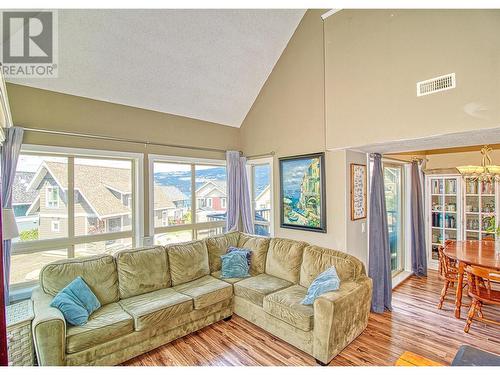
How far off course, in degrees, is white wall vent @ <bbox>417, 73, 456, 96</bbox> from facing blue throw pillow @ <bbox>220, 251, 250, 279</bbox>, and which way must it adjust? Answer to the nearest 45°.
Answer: approximately 45° to its right

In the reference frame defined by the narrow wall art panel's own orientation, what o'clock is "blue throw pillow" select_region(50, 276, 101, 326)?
The blue throw pillow is roughly at 3 o'clock from the narrow wall art panel.

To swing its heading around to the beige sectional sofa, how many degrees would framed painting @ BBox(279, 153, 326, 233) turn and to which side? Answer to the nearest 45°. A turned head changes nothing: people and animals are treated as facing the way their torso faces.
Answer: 0° — it already faces it

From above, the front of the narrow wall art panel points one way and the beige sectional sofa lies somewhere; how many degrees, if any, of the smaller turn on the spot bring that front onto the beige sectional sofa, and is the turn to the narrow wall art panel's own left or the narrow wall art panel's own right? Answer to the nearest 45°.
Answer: approximately 90° to the narrow wall art panel's own right

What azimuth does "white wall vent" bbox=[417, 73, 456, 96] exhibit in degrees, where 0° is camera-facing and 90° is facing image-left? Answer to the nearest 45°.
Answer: approximately 45°

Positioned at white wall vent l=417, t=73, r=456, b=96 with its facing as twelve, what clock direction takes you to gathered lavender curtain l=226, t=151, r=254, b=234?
The gathered lavender curtain is roughly at 2 o'clock from the white wall vent.

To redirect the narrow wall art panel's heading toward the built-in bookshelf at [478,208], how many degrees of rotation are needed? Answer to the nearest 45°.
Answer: approximately 90° to its left

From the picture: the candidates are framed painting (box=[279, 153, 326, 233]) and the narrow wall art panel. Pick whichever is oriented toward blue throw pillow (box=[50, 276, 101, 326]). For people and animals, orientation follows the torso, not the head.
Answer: the framed painting

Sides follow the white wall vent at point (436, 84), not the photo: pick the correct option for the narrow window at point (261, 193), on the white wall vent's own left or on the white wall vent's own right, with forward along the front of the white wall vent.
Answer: on the white wall vent's own right

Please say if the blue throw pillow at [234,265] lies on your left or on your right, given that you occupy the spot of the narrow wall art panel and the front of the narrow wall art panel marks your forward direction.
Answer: on your right
